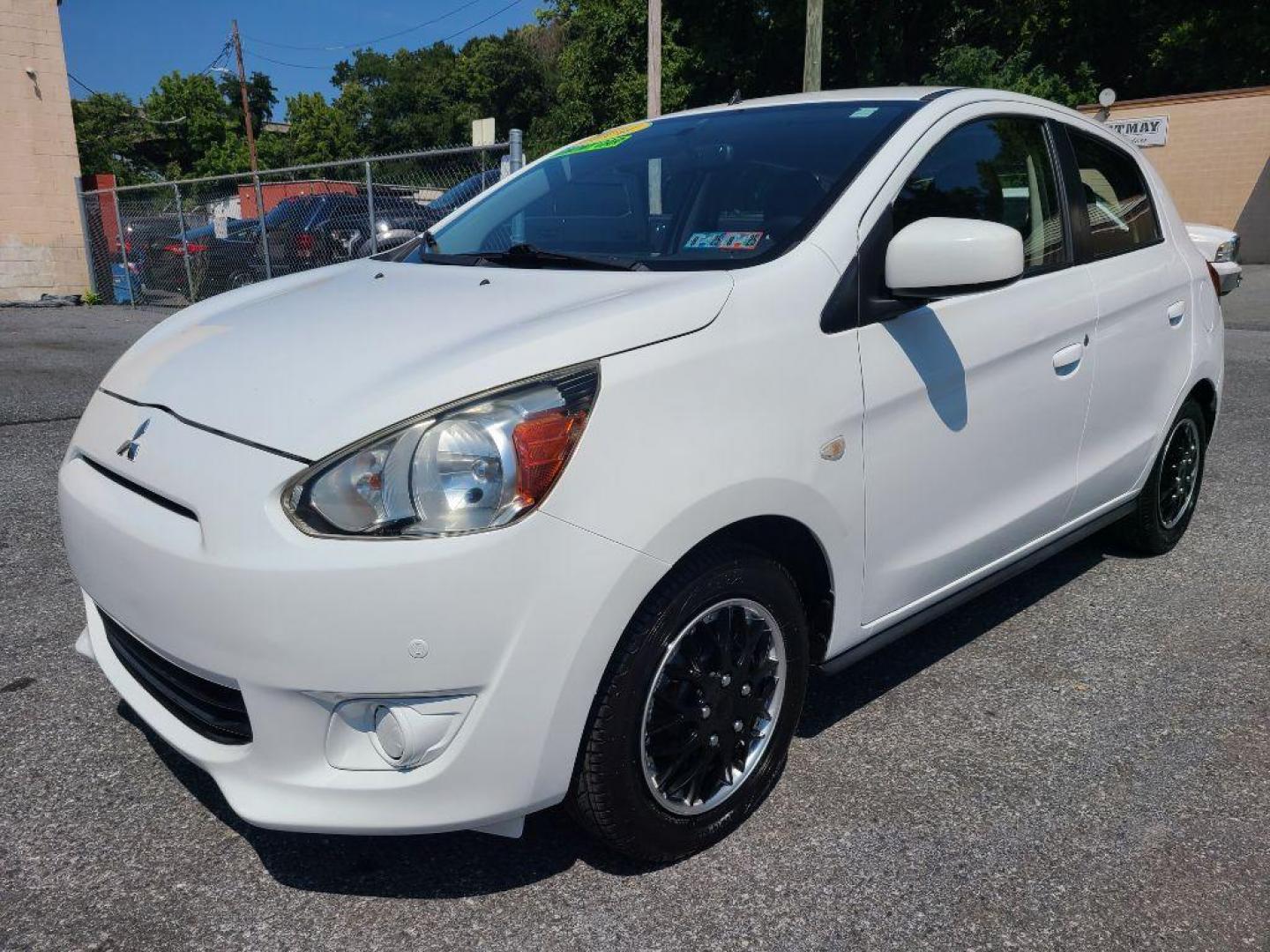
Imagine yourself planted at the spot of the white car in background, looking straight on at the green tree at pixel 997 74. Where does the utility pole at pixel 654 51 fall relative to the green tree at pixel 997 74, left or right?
left

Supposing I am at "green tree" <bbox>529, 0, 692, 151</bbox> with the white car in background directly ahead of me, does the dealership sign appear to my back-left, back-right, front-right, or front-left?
front-left

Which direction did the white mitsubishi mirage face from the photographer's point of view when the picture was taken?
facing the viewer and to the left of the viewer

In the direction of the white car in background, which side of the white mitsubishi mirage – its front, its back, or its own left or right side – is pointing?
back

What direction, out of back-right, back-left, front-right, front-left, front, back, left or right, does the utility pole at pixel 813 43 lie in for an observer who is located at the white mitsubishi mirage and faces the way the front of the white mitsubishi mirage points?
back-right

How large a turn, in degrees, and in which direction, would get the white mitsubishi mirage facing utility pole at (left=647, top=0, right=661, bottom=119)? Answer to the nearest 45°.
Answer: approximately 135° to its right

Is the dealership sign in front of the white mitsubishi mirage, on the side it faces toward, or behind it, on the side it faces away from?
behind

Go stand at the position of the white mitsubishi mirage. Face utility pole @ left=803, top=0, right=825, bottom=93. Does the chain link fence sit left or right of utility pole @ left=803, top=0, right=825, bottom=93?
left

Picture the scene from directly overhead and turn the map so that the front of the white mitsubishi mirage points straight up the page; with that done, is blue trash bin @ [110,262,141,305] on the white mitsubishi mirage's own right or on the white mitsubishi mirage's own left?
on the white mitsubishi mirage's own right

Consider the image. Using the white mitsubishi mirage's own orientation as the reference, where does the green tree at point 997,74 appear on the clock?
The green tree is roughly at 5 o'clock from the white mitsubishi mirage.

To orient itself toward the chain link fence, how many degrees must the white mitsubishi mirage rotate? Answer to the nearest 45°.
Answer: approximately 135° to its right
